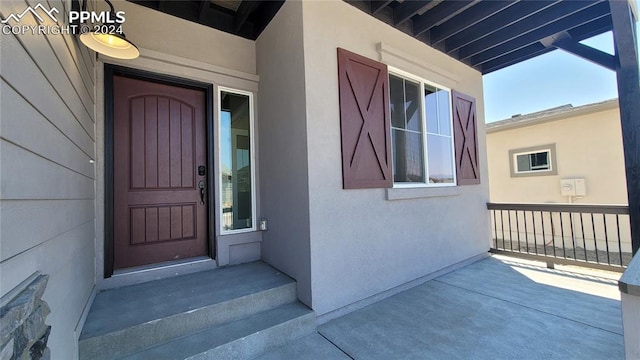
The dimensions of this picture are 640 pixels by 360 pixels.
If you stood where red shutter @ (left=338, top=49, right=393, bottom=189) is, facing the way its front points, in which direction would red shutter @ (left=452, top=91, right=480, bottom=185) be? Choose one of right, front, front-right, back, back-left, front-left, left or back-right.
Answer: left

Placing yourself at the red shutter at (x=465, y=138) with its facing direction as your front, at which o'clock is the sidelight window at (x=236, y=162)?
The sidelight window is roughly at 3 o'clock from the red shutter.

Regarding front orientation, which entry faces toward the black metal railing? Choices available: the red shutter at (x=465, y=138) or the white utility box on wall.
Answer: the white utility box on wall

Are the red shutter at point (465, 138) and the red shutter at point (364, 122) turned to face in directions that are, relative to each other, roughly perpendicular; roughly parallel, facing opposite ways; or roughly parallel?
roughly parallel

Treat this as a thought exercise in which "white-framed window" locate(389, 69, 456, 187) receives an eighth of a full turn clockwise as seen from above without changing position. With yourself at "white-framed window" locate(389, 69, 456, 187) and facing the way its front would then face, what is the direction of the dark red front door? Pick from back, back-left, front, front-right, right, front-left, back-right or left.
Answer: front-right

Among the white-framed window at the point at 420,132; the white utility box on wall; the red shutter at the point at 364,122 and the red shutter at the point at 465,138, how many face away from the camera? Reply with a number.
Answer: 0

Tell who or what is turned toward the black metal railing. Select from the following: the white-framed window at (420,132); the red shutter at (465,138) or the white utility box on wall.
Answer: the white utility box on wall

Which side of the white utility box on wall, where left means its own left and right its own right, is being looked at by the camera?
front

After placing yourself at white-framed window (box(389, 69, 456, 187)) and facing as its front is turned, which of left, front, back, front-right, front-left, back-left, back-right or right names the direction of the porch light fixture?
right

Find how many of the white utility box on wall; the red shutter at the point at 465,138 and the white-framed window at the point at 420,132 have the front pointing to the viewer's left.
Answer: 0

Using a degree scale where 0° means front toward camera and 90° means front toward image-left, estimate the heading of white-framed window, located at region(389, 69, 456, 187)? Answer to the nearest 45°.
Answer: approximately 315°

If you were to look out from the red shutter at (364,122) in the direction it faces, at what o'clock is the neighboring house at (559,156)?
The neighboring house is roughly at 9 o'clock from the red shutter.

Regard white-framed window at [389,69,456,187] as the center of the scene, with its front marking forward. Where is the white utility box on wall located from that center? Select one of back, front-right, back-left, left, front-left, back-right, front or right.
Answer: left
